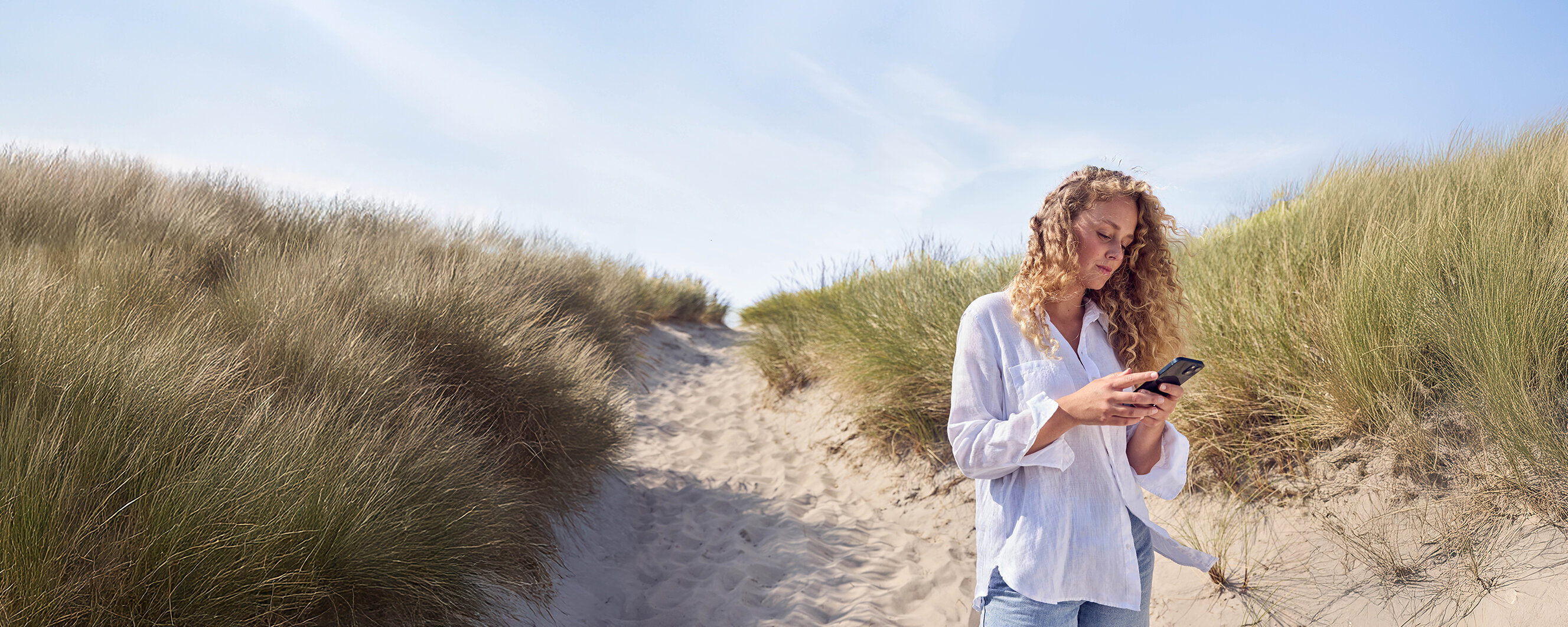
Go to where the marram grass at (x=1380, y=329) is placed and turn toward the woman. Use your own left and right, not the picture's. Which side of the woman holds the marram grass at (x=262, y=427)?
right

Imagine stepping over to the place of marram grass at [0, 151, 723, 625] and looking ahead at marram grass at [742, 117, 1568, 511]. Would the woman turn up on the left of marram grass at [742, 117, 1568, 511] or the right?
right

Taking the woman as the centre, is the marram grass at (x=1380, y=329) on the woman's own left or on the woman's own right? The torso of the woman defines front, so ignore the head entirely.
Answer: on the woman's own left

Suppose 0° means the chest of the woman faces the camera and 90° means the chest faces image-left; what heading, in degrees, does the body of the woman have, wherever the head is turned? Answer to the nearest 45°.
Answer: approximately 315°
